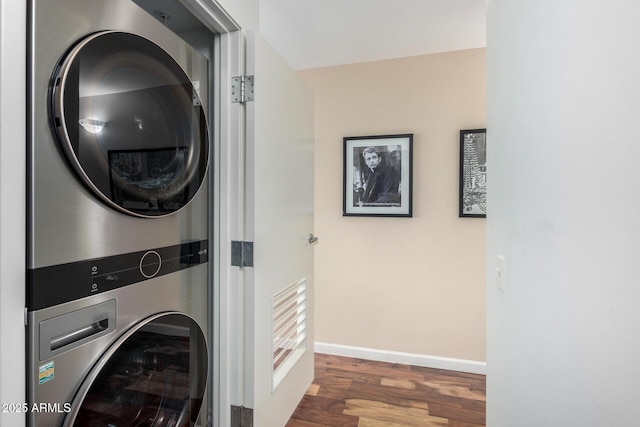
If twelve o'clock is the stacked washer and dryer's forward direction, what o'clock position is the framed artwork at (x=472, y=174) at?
The framed artwork is roughly at 10 o'clock from the stacked washer and dryer.

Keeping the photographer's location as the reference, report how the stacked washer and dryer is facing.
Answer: facing the viewer and to the right of the viewer

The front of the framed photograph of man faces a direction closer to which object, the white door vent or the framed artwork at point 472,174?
the white door vent

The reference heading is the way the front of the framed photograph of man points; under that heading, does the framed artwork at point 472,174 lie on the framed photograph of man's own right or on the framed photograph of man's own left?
on the framed photograph of man's own left

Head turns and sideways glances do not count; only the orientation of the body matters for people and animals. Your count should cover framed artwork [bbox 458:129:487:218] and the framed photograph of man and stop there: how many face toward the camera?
2

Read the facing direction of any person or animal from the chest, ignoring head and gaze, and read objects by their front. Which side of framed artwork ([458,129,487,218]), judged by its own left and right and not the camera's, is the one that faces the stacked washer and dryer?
front

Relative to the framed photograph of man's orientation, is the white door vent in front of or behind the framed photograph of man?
in front

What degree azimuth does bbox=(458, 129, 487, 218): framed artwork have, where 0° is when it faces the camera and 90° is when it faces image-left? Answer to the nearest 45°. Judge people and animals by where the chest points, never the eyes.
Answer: approximately 0°

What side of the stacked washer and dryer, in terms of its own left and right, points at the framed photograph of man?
left

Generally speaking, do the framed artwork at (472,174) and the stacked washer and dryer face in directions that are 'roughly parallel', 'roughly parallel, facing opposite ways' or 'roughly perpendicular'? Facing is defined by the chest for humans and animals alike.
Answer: roughly perpendicular

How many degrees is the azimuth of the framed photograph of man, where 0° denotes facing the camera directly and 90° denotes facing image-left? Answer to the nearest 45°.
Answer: approximately 0°

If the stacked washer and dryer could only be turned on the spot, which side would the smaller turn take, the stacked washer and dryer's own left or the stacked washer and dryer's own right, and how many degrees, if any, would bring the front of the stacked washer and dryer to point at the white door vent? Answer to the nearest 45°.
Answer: approximately 90° to the stacked washer and dryer's own left

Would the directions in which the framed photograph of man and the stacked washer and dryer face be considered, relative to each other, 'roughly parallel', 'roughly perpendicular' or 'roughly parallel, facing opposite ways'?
roughly perpendicular
